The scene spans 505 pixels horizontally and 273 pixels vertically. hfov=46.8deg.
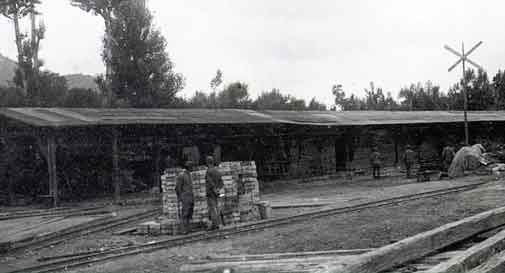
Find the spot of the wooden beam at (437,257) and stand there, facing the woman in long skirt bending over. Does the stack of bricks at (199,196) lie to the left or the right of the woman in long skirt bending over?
left

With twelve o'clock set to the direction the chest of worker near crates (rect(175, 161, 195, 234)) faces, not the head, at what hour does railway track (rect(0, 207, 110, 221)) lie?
The railway track is roughly at 9 o'clock from the worker near crates.

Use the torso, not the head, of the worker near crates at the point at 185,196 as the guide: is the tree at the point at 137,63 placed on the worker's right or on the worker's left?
on the worker's left

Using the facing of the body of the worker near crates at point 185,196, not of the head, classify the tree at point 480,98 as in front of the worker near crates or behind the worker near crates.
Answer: in front

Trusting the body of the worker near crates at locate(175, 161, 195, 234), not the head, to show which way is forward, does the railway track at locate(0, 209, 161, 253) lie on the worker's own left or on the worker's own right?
on the worker's own left

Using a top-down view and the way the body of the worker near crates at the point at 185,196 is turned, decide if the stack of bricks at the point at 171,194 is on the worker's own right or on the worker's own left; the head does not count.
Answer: on the worker's own left

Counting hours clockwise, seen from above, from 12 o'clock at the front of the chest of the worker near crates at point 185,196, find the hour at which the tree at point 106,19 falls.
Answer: The tree is roughly at 10 o'clock from the worker near crates.

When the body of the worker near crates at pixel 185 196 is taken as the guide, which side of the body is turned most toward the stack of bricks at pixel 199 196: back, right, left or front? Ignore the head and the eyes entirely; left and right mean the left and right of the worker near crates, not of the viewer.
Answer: front

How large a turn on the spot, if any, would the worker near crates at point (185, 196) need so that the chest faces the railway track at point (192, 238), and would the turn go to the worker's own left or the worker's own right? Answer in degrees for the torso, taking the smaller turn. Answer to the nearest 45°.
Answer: approximately 135° to the worker's own right

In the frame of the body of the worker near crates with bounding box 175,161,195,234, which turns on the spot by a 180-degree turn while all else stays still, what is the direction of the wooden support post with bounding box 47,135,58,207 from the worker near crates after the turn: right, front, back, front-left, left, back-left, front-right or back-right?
right

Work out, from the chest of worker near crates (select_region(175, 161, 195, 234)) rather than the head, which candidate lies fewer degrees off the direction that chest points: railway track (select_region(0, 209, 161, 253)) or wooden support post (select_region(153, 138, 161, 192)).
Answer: the wooden support post

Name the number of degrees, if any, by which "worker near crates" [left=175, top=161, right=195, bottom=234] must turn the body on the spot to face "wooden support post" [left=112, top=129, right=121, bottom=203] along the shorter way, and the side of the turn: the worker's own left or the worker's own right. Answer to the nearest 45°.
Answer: approximately 45° to the worker's own left

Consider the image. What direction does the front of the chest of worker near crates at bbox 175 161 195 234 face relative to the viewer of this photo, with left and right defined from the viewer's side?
facing away from the viewer and to the right of the viewer

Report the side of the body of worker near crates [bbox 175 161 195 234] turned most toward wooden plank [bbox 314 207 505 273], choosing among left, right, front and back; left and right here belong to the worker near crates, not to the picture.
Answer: right
